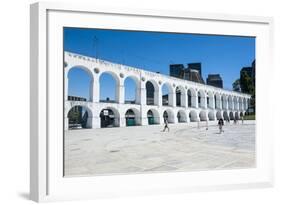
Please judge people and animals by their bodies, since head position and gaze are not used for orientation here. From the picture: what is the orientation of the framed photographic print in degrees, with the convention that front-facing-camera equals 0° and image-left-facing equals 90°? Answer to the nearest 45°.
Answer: approximately 315°
